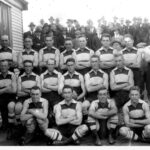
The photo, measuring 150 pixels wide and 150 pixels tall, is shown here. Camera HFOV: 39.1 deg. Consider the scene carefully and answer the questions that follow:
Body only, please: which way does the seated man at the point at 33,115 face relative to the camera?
toward the camera

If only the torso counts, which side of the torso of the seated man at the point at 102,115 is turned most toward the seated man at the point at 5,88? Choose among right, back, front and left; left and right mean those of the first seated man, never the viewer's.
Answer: right

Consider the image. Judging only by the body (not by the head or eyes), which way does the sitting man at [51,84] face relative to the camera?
toward the camera

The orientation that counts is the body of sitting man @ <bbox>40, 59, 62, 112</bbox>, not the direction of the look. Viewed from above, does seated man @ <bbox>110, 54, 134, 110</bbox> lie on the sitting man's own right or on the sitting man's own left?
on the sitting man's own left

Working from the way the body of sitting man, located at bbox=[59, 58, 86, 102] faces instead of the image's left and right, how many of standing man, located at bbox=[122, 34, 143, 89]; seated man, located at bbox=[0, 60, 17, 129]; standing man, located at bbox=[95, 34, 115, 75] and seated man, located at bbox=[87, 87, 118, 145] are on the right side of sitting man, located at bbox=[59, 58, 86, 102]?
1

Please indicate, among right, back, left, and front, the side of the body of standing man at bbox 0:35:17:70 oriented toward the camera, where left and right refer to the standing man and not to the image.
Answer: front

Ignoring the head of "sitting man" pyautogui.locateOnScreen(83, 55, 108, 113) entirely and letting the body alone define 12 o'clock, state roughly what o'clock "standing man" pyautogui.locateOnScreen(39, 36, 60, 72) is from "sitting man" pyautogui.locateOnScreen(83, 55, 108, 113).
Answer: "standing man" pyautogui.locateOnScreen(39, 36, 60, 72) is roughly at 4 o'clock from "sitting man" pyautogui.locateOnScreen(83, 55, 108, 113).

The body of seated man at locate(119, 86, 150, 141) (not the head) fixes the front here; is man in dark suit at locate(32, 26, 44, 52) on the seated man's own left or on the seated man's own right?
on the seated man's own right

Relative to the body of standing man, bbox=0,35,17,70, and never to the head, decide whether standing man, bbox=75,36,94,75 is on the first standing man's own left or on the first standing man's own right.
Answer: on the first standing man's own left
